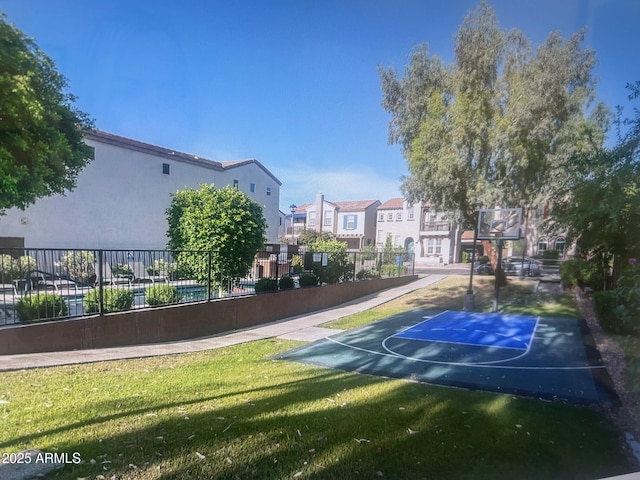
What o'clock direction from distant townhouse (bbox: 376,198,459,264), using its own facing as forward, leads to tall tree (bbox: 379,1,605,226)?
The tall tree is roughly at 12 o'clock from the distant townhouse.

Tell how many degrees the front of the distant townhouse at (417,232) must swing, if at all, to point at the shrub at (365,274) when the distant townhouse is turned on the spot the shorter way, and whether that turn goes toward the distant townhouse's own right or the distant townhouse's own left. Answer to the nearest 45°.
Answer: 0° — it already faces it

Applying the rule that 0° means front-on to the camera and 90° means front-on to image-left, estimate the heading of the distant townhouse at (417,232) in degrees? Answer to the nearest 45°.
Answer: approximately 0°

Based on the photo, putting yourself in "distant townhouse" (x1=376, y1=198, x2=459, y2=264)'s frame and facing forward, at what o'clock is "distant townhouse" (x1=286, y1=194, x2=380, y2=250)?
"distant townhouse" (x1=286, y1=194, x2=380, y2=250) is roughly at 3 o'clock from "distant townhouse" (x1=376, y1=198, x2=459, y2=264).

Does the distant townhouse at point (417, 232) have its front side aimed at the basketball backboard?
yes

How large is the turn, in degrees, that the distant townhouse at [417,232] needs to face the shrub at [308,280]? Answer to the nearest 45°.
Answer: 0° — it already faces it

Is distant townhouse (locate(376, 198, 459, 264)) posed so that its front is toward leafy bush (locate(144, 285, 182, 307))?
yes

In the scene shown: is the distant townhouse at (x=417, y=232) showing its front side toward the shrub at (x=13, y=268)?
yes

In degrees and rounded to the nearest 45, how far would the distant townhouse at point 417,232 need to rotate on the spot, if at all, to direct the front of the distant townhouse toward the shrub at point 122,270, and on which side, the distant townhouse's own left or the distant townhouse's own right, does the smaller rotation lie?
0° — it already faces it

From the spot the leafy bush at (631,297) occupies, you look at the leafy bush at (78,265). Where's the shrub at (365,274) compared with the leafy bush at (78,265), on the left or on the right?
right

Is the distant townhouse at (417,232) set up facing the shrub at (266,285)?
yes

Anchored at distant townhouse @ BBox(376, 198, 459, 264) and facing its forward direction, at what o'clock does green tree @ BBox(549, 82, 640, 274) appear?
The green tree is roughly at 12 o'clock from the distant townhouse.
